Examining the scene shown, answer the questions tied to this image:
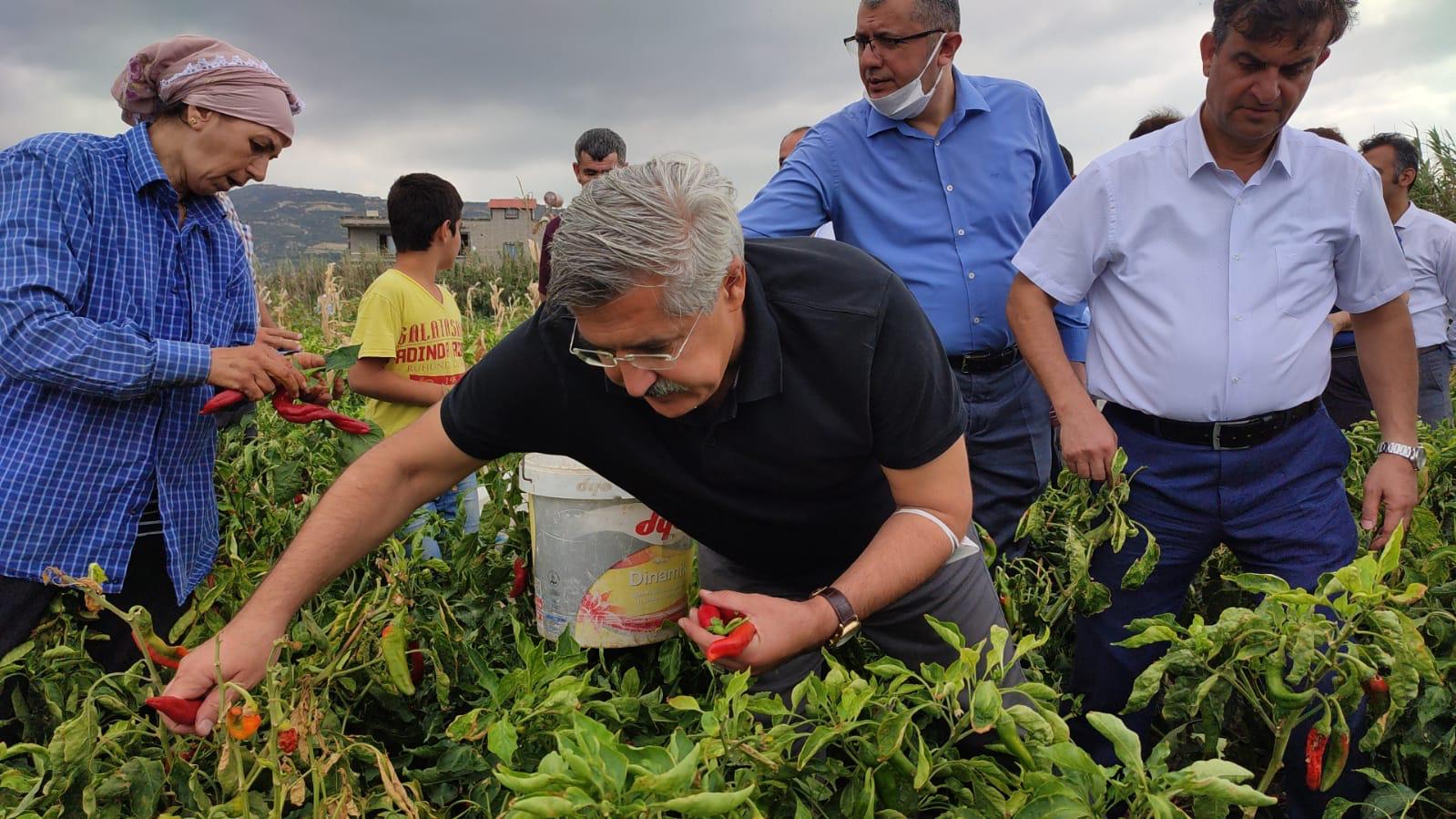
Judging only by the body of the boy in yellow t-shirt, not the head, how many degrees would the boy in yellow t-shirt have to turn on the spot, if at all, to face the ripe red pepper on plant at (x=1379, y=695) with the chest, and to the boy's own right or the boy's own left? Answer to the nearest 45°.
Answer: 0° — they already face it

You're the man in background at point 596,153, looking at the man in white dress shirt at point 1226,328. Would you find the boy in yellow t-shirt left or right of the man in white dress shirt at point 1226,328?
right

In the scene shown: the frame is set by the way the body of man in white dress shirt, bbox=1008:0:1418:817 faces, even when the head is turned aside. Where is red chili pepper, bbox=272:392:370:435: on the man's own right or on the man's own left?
on the man's own right

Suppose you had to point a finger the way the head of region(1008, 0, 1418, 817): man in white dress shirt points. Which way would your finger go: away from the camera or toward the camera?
toward the camera

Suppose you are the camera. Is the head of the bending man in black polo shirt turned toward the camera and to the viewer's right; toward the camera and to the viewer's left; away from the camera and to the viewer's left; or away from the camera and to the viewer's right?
toward the camera and to the viewer's left

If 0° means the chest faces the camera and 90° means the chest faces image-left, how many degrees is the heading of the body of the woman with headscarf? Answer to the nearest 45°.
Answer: approximately 315°

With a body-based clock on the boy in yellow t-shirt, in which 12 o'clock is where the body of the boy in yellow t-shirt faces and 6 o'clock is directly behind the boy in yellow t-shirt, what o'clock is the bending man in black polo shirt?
The bending man in black polo shirt is roughly at 1 o'clock from the boy in yellow t-shirt.

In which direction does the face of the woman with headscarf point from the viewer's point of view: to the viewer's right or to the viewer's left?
to the viewer's right

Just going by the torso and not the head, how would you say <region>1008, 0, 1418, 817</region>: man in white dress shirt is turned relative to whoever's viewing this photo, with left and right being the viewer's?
facing the viewer

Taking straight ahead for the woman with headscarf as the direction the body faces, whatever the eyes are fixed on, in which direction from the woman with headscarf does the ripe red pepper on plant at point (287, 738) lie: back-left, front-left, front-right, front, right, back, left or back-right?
front-right

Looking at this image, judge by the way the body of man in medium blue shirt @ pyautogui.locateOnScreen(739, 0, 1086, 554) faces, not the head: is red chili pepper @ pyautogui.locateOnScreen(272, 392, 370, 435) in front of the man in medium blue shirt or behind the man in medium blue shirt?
in front

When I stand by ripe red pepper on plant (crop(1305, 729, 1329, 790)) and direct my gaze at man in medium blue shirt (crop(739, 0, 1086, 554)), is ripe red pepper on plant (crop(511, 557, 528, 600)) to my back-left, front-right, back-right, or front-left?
front-left

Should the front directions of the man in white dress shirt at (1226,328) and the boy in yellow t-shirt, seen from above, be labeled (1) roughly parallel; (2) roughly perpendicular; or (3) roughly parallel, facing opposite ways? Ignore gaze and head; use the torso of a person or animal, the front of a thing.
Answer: roughly perpendicular
